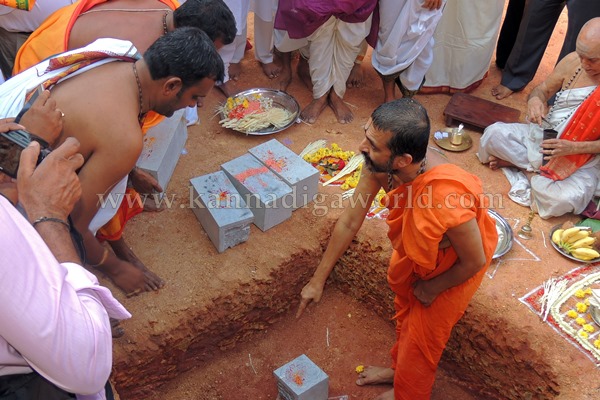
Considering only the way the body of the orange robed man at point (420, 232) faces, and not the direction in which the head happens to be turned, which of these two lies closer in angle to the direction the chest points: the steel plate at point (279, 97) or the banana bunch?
the steel plate

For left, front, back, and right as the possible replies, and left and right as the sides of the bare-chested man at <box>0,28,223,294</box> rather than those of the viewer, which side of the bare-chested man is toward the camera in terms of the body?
right

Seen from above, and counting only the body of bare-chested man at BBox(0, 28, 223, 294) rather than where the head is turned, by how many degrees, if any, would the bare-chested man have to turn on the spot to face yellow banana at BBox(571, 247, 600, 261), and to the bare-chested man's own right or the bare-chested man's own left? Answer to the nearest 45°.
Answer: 0° — they already face it

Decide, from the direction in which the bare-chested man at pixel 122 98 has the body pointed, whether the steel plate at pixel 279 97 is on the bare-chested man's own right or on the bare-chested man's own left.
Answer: on the bare-chested man's own left

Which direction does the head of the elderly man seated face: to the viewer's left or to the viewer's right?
to the viewer's left

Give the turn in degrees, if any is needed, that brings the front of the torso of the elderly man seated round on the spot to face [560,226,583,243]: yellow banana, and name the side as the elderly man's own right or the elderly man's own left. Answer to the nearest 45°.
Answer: approximately 90° to the elderly man's own left

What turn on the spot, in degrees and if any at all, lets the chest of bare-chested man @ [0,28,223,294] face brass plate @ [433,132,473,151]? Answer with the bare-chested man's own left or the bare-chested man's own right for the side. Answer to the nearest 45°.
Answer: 0° — they already face it

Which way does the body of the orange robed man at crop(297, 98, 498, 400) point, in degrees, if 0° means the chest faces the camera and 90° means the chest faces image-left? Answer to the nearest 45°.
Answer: approximately 90°

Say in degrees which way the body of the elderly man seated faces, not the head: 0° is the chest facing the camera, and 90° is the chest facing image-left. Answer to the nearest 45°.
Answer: approximately 45°

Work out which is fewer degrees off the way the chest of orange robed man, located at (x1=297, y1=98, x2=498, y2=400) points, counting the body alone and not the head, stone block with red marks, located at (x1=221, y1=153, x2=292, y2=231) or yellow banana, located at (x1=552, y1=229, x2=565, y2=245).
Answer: the stone block with red marks

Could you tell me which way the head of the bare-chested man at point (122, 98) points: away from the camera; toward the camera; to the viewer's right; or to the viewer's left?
to the viewer's right

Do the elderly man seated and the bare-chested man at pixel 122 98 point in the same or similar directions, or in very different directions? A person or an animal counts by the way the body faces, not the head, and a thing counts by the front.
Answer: very different directions

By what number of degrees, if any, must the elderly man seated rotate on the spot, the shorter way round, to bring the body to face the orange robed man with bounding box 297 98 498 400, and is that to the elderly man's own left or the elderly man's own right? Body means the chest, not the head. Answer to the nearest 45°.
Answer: approximately 45° to the elderly man's own left
